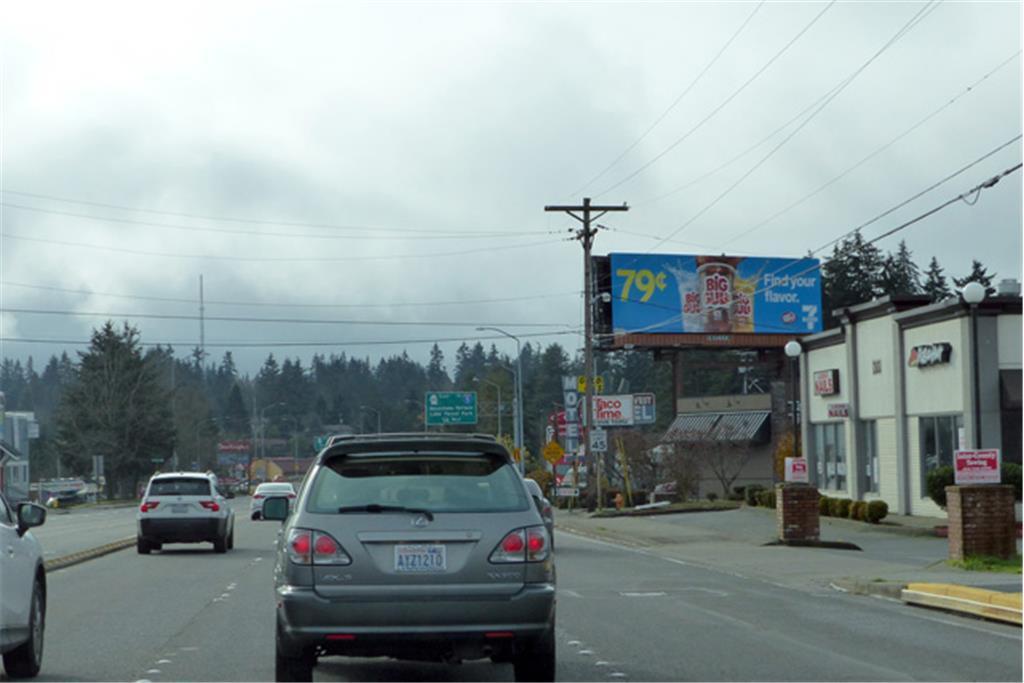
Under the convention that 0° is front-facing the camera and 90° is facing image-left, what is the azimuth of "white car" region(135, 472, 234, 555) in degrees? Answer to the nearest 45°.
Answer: approximately 180°

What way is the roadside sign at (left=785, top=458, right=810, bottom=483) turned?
toward the camera

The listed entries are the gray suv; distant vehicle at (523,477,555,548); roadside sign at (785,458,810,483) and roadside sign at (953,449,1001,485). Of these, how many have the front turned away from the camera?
2

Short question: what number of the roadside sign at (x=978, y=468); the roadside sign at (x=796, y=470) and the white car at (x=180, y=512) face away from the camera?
1

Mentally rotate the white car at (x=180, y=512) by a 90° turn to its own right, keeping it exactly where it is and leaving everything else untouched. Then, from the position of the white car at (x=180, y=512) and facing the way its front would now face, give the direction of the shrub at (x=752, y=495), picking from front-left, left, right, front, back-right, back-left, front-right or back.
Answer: front-left

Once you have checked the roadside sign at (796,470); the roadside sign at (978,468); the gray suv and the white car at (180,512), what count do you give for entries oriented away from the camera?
2

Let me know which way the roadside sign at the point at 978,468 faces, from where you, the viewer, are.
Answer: facing the viewer

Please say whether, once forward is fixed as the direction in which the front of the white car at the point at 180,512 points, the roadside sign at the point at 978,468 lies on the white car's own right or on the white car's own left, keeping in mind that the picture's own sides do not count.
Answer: on the white car's own right

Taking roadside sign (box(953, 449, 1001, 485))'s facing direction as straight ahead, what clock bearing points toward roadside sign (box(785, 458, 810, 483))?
roadside sign (box(785, 458, 810, 483)) is roughly at 5 o'clock from roadside sign (box(953, 449, 1001, 485)).

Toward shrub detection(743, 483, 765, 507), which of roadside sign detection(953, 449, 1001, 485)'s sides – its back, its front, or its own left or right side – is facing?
back

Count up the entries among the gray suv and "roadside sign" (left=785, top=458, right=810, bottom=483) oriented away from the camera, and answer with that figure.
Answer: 1

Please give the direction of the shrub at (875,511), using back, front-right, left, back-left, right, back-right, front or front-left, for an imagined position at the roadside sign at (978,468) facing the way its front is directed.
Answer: back

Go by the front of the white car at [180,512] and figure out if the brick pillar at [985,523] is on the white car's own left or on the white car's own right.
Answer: on the white car's own right

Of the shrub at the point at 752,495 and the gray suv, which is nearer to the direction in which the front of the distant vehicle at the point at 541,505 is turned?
the shrub

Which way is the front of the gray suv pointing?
away from the camera

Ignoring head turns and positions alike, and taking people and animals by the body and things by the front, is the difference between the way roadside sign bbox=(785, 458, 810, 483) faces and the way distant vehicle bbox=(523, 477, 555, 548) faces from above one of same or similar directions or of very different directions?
very different directions
